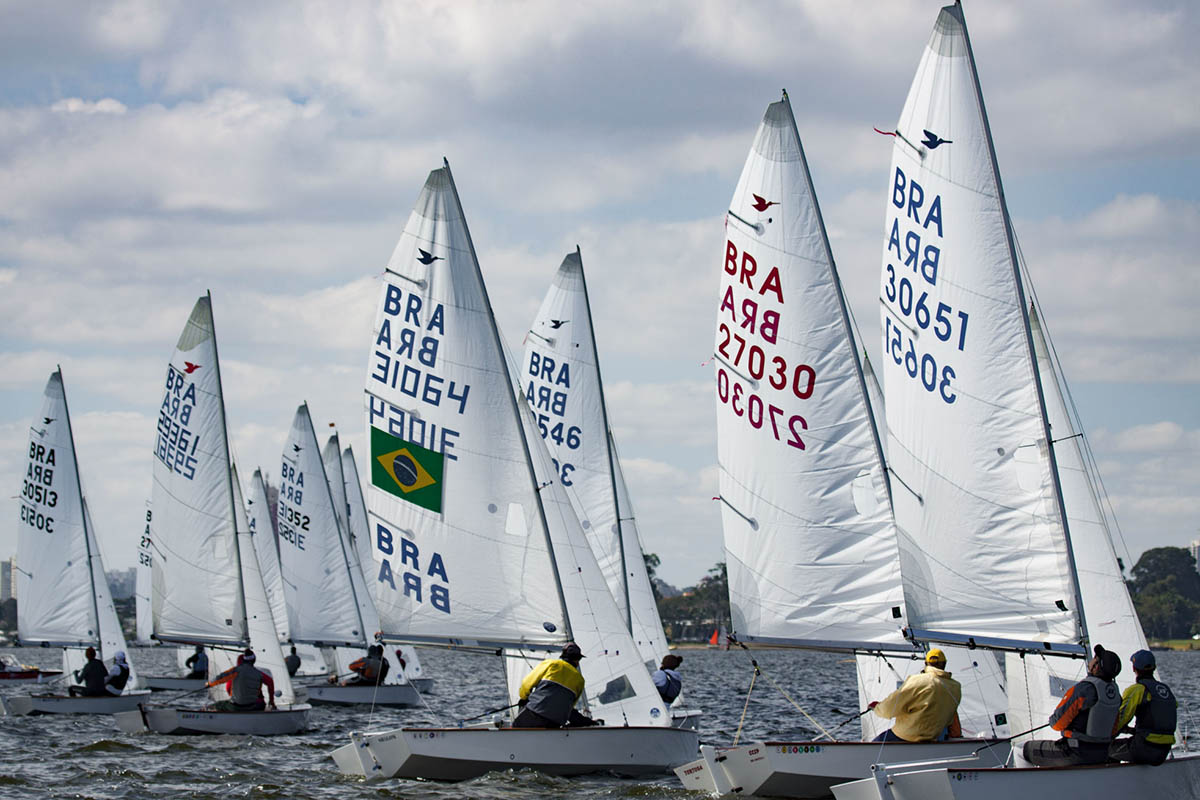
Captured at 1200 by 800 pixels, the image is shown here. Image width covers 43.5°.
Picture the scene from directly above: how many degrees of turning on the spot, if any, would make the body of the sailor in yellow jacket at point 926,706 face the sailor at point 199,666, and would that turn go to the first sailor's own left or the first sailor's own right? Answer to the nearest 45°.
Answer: approximately 45° to the first sailor's own left

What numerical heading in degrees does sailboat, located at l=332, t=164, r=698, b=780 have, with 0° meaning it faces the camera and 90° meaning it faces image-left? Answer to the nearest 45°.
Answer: approximately 225°

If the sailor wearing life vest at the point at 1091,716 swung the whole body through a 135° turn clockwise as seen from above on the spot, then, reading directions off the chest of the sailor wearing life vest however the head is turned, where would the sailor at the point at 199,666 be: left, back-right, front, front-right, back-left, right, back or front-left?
back-left

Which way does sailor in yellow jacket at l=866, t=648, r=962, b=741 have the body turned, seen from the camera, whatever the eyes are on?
away from the camera

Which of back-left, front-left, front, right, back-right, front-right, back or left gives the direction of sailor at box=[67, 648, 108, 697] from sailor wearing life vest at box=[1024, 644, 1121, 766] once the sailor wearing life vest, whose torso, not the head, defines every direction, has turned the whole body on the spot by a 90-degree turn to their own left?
right

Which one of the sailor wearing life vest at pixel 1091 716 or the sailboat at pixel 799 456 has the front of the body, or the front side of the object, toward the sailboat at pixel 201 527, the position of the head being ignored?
the sailor wearing life vest

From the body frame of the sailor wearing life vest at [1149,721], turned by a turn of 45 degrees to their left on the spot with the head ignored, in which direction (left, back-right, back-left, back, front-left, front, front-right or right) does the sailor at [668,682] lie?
front-right

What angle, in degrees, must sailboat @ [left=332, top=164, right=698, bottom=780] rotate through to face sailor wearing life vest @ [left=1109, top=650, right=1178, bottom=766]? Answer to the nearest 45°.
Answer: approximately 90° to its right

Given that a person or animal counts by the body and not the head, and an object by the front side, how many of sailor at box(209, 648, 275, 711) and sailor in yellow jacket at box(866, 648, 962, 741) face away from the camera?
2

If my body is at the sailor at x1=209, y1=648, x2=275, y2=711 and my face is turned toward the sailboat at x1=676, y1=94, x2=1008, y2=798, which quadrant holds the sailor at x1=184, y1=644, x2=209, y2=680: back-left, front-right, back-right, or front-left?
back-left

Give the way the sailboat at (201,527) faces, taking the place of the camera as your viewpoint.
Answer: facing away from the viewer and to the right of the viewer

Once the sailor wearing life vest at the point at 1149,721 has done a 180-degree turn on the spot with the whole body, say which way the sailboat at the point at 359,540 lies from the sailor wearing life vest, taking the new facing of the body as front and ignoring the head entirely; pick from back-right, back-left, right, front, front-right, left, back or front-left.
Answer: back

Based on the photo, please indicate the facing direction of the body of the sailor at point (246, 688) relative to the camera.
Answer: away from the camera
